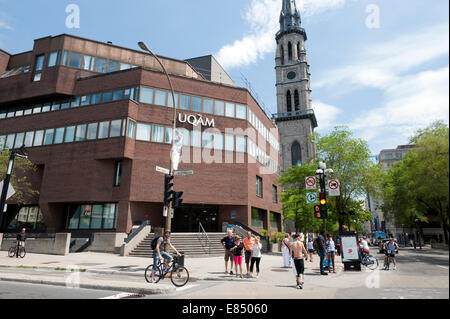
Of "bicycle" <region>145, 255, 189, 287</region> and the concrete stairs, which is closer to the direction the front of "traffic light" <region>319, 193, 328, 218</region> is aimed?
the bicycle

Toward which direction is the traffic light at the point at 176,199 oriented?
to the viewer's right

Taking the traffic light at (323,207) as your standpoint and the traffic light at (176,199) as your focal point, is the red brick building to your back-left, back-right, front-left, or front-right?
front-right

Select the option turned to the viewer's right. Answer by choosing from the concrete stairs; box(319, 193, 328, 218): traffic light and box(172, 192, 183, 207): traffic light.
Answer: box(172, 192, 183, 207): traffic light

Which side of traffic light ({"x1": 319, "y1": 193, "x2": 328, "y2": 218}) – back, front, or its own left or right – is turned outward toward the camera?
front

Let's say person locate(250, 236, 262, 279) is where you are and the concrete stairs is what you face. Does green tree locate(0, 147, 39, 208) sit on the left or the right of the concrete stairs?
left

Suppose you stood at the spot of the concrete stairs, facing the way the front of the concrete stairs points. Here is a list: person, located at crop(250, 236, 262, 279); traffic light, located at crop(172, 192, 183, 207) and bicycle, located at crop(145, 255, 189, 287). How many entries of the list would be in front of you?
3

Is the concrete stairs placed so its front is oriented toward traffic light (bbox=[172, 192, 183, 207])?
yes

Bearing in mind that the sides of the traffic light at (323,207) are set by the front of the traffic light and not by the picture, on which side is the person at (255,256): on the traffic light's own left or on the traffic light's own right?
on the traffic light's own right

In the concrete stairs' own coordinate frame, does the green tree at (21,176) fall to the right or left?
on its right

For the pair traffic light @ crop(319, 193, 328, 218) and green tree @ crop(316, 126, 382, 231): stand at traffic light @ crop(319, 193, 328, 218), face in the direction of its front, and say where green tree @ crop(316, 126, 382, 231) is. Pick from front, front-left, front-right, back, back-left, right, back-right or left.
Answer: back

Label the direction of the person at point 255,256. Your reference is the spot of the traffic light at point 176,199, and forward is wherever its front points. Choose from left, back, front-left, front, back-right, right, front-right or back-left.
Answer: front

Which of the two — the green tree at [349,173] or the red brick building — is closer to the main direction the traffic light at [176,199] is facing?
the green tree

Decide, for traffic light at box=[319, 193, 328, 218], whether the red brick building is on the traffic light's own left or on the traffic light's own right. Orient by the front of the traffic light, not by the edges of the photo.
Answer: on the traffic light's own right

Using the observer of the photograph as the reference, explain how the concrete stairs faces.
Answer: facing the viewer

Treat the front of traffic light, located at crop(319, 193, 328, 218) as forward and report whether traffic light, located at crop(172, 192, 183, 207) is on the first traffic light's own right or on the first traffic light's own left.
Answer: on the first traffic light's own right
